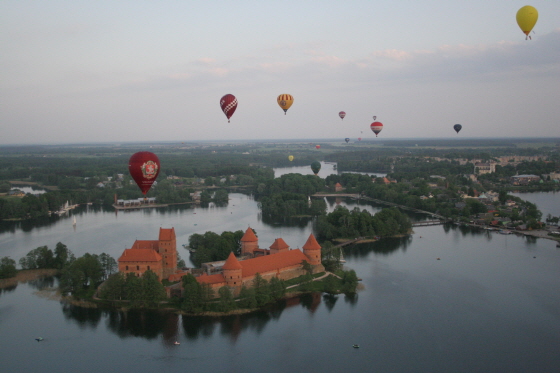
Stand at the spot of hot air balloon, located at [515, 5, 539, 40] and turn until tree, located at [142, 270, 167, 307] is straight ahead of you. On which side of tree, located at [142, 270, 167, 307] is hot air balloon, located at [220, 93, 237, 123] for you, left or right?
right

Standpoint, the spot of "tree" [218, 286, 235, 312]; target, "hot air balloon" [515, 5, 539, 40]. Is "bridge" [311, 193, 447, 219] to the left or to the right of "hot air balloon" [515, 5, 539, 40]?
left
